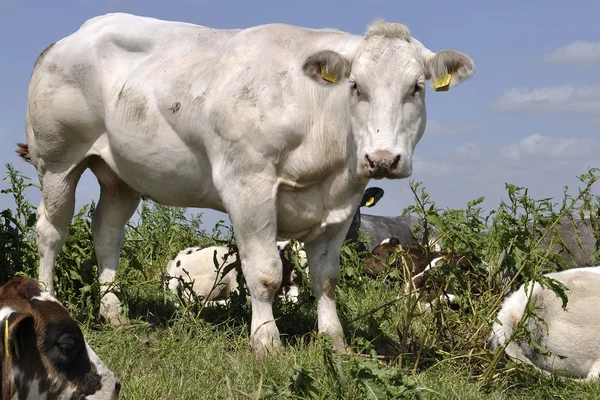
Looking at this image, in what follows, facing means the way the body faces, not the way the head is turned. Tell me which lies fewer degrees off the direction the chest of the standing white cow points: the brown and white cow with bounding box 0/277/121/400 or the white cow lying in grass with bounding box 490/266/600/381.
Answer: the white cow lying in grass

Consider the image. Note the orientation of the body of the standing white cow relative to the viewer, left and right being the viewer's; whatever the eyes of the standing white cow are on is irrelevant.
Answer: facing the viewer and to the right of the viewer

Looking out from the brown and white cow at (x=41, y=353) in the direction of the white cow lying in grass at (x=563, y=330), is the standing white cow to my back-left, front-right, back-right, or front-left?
front-left

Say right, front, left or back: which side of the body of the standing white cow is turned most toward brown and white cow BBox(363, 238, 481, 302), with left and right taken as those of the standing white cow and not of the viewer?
left
